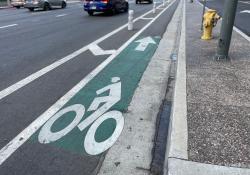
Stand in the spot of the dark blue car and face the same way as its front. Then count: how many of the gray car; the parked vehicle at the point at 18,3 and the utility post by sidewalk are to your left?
2

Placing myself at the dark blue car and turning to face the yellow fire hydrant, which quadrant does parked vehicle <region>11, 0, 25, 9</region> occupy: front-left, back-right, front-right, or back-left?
back-right

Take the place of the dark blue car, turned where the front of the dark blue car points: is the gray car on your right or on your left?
on your left

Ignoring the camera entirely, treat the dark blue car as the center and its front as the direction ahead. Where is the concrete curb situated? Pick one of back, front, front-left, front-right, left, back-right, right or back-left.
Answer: back-right

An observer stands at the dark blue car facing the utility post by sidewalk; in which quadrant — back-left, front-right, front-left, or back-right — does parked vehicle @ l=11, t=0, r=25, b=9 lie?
back-right

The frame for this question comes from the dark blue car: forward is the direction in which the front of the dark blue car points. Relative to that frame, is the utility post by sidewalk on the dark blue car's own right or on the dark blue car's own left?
on the dark blue car's own right

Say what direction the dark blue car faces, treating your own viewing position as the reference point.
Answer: facing away from the viewer and to the right of the viewer

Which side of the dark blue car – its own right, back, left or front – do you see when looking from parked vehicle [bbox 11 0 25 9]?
left

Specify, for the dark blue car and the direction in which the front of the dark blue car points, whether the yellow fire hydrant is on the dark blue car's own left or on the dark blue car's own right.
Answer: on the dark blue car's own right
